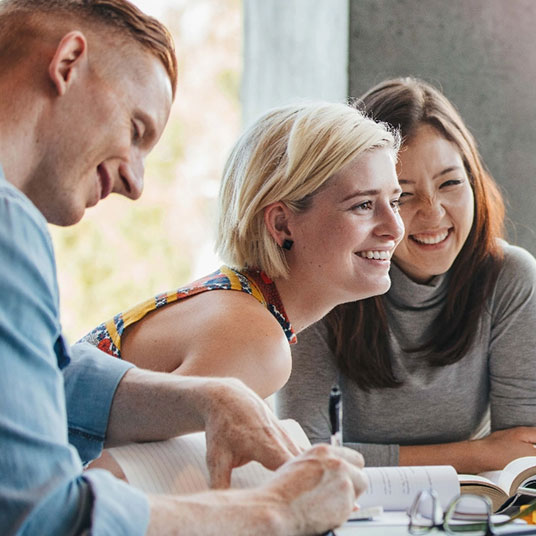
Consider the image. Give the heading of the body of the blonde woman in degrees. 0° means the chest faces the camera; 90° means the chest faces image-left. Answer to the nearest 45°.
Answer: approximately 270°

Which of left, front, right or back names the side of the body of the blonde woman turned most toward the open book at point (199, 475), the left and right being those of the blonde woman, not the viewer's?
right

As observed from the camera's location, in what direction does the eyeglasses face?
facing the viewer and to the left of the viewer
